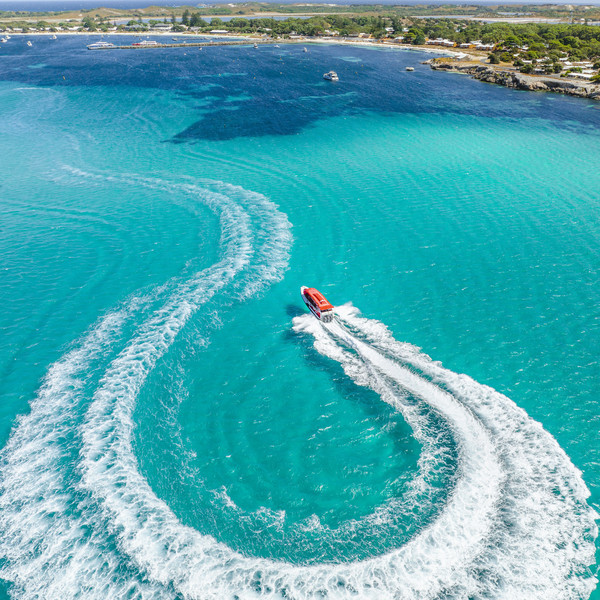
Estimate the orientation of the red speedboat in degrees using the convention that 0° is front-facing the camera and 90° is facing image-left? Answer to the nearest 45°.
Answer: approximately 135°
